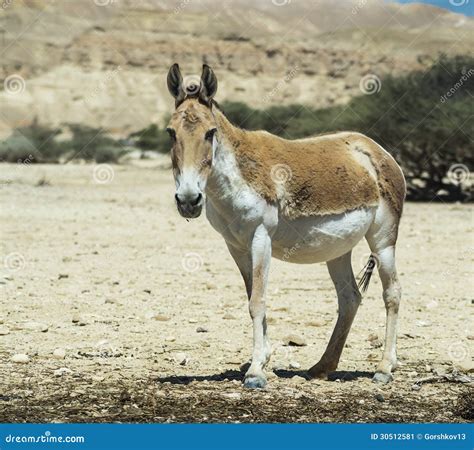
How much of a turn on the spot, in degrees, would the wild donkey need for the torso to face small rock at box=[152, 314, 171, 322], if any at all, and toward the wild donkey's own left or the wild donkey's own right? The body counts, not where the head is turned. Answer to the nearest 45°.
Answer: approximately 90° to the wild donkey's own right

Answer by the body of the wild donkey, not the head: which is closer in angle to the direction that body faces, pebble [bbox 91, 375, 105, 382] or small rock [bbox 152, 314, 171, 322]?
the pebble

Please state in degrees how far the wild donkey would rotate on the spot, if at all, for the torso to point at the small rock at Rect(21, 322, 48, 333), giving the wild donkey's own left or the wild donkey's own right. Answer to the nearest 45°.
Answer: approximately 90° to the wild donkey's own right

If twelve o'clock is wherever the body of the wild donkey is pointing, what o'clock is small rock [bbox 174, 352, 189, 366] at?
The small rock is roughly at 3 o'clock from the wild donkey.

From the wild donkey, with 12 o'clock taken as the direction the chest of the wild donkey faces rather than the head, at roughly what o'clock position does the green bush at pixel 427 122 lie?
The green bush is roughly at 5 o'clock from the wild donkey.

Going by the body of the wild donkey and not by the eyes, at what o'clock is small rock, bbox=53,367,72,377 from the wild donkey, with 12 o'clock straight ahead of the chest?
The small rock is roughly at 2 o'clock from the wild donkey.

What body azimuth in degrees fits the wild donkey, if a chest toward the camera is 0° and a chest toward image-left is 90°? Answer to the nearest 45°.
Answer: approximately 45°

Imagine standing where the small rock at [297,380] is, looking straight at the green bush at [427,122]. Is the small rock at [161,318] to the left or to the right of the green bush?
left

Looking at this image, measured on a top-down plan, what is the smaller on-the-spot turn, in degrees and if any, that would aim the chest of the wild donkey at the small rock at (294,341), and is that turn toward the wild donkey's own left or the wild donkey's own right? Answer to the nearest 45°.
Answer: approximately 135° to the wild donkey's own right

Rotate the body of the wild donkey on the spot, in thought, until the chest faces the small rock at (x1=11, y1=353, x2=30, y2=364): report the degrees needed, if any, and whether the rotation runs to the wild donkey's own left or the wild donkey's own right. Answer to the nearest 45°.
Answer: approximately 45° to the wild donkey's own right

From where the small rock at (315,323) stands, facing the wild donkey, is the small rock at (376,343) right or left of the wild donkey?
left
